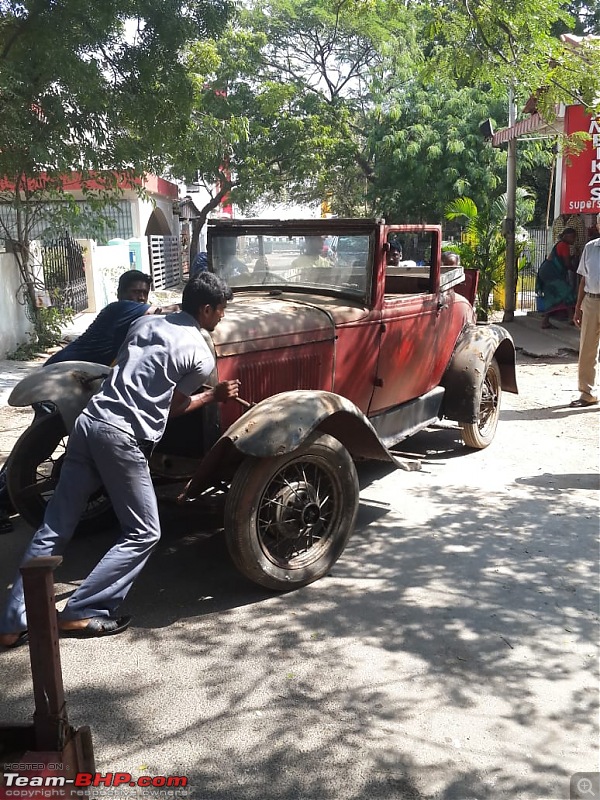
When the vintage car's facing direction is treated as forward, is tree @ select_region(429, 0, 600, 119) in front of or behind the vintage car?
behind

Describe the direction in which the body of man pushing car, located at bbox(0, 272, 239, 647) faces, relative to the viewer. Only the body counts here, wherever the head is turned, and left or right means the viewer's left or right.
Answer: facing away from the viewer and to the right of the viewer

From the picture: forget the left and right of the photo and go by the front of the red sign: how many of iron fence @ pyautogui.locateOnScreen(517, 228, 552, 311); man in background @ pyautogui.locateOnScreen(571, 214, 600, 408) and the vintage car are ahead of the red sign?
2

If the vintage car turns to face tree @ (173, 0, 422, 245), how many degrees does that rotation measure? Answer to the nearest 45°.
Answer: approximately 135° to its right

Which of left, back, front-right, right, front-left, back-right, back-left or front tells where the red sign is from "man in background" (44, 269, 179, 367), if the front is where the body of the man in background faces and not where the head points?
front-left

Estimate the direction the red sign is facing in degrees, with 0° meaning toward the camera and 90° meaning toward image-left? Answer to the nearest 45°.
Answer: approximately 0°

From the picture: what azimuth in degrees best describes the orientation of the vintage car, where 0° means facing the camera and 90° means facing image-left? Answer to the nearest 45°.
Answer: approximately 45°

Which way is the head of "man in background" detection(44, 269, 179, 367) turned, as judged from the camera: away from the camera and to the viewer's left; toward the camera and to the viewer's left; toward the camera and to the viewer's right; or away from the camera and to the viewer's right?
toward the camera and to the viewer's right

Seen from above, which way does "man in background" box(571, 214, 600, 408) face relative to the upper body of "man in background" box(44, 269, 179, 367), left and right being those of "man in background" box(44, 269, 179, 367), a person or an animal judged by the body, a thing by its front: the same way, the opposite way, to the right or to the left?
the opposite way

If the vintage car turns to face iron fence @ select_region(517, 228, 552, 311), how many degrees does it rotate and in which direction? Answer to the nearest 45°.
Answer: approximately 180°

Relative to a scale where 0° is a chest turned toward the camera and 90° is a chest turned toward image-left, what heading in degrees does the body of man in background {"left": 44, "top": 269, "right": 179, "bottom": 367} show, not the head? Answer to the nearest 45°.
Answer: approximately 270°

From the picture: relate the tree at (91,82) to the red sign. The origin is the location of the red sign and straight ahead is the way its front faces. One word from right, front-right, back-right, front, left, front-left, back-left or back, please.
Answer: front-right

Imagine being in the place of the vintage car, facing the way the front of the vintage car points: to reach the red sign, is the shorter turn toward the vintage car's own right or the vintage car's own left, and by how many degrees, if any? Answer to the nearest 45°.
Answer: approximately 180°

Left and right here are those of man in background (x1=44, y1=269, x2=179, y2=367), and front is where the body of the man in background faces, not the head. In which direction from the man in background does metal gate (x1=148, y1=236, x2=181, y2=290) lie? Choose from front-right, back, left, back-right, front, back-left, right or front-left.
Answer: left

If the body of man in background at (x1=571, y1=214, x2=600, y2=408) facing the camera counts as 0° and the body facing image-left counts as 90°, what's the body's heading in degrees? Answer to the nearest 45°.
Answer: approximately 45°

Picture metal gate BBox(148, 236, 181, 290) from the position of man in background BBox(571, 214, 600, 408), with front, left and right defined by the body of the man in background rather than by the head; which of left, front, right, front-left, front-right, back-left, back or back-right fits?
right
